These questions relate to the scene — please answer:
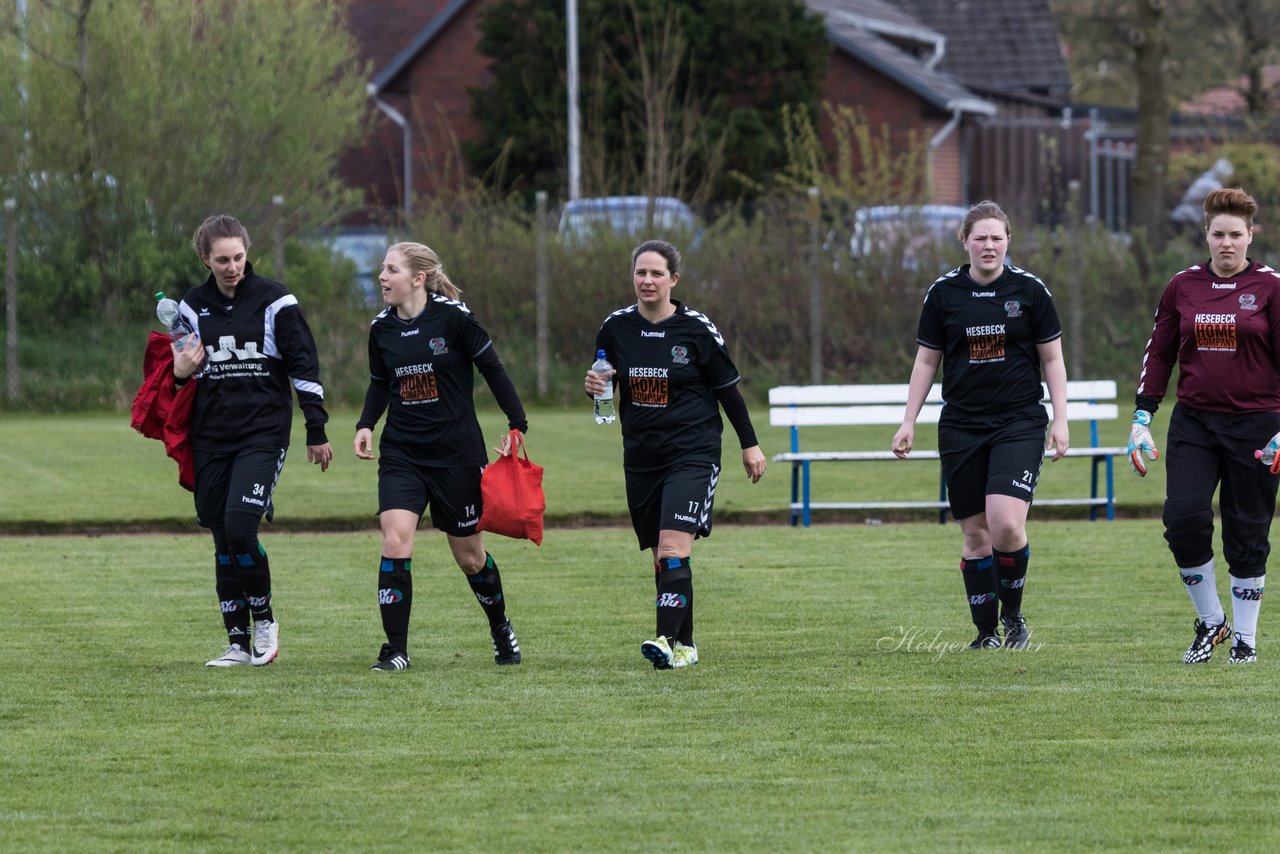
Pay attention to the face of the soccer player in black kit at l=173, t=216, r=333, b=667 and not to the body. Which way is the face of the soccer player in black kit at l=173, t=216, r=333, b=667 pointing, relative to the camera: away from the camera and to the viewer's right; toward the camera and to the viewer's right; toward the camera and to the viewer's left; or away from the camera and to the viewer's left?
toward the camera and to the viewer's right

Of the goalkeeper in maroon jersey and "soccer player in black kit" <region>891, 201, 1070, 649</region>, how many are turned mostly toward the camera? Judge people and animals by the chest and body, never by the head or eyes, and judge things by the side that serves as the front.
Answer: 2

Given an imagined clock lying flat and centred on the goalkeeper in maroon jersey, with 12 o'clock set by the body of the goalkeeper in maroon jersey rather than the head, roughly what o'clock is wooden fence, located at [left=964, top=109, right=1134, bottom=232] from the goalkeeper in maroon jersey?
The wooden fence is roughly at 6 o'clock from the goalkeeper in maroon jersey.

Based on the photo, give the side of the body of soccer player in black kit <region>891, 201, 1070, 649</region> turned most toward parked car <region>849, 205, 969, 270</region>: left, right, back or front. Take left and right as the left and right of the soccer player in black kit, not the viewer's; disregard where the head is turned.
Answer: back

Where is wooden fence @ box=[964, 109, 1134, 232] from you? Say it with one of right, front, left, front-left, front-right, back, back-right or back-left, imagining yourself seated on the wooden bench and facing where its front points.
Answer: back

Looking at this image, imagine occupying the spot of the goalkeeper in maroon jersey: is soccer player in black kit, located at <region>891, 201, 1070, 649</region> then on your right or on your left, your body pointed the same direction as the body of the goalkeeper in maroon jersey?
on your right

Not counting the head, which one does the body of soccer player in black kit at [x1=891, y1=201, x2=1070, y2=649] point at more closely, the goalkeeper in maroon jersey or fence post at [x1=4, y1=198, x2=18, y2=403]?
the goalkeeper in maroon jersey

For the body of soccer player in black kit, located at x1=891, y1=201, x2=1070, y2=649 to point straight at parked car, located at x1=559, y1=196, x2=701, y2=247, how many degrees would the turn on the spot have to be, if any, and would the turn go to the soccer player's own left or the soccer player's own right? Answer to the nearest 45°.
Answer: approximately 180°

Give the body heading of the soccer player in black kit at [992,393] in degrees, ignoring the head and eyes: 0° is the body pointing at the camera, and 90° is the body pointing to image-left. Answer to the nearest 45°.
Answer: approximately 0°

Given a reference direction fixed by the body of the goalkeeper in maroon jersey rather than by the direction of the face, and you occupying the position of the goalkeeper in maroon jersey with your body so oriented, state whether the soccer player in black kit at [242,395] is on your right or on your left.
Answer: on your right

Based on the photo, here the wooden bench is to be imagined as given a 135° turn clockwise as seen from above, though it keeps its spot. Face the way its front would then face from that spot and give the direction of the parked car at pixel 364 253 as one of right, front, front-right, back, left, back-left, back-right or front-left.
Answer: front

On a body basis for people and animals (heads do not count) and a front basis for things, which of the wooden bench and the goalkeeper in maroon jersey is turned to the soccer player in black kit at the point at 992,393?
the wooden bench
